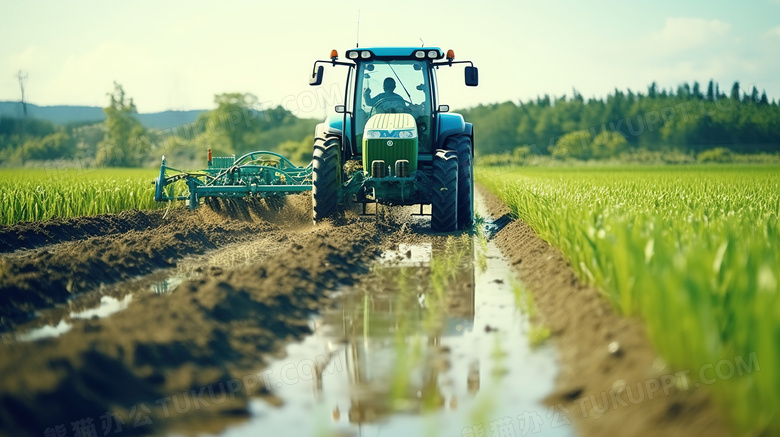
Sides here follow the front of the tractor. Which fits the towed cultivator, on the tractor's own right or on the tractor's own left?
on the tractor's own right

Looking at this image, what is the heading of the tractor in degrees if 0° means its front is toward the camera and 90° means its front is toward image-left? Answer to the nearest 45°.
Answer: approximately 0°
